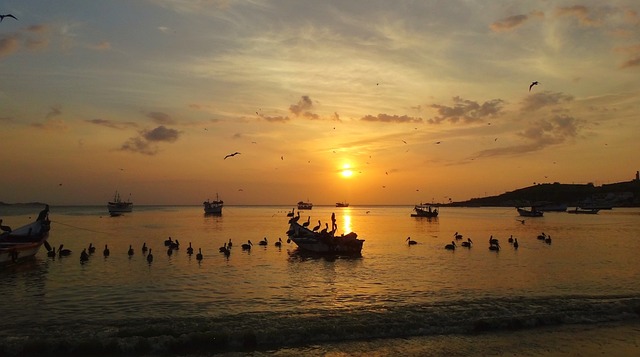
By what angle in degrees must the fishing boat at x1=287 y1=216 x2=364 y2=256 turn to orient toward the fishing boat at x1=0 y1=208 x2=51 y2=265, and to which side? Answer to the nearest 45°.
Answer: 0° — it already faces it

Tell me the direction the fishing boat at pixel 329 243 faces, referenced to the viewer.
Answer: facing to the left of the viewer

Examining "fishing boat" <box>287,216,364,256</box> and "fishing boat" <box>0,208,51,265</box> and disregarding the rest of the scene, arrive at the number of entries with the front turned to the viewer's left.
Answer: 1

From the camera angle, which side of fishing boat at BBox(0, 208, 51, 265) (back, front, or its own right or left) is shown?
right
